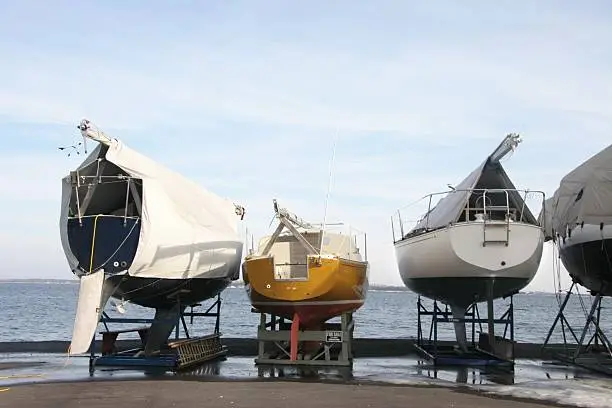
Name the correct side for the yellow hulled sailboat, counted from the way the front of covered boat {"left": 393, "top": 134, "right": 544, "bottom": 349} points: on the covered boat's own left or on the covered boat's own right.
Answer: on the covered boat's own left

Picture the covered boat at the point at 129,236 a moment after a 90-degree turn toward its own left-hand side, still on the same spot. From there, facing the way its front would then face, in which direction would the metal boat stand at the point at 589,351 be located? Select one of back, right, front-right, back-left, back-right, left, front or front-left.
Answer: back-right

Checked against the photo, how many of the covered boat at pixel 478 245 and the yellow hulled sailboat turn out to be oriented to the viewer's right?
0

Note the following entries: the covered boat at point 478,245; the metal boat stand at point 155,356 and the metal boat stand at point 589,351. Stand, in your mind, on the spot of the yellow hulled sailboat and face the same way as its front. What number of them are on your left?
1

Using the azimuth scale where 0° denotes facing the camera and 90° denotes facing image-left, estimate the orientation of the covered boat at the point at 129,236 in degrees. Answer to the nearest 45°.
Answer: approximately 225°

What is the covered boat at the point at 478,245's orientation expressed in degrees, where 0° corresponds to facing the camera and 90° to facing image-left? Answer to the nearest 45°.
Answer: approximately 135°

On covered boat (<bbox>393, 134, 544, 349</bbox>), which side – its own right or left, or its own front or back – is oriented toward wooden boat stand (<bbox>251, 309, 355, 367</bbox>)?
left

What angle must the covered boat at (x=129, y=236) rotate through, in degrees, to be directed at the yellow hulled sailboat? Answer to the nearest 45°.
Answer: approximately 45° to its right

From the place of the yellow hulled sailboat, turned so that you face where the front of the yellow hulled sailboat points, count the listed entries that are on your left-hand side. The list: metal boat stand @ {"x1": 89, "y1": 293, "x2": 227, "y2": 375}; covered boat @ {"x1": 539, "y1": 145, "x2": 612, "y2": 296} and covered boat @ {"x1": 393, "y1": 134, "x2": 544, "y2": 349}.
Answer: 1

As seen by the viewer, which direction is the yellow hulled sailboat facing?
away from the camera
